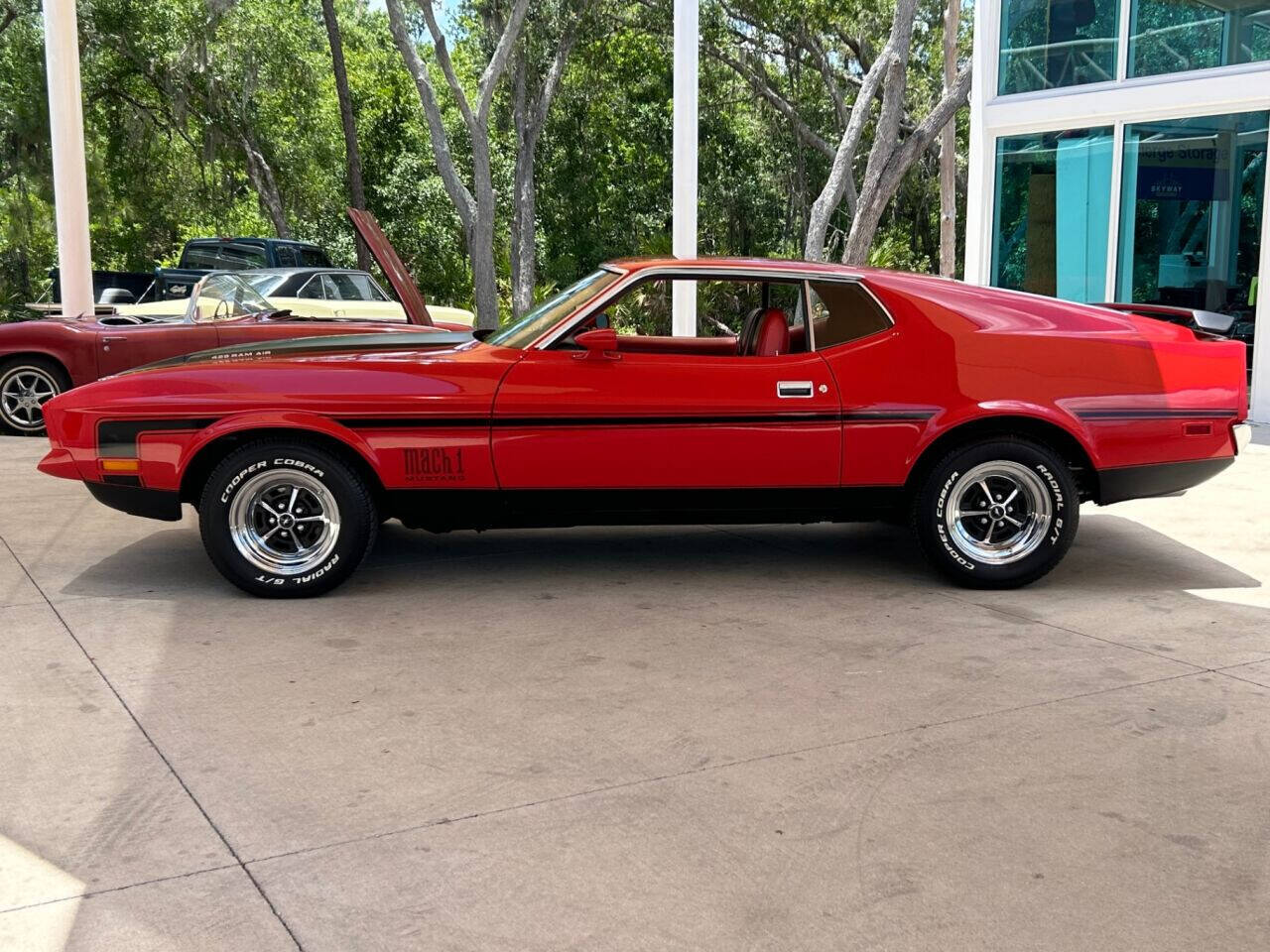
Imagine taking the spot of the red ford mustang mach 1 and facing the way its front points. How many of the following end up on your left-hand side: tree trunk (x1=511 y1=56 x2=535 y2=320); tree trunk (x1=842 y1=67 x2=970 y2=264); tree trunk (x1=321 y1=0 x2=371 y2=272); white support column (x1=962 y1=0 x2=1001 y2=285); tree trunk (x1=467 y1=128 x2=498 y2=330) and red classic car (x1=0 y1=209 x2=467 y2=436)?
0

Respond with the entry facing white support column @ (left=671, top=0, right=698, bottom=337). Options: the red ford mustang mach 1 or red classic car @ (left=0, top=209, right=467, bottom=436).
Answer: the red classic car

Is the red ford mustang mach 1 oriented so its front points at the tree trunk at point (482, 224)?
no

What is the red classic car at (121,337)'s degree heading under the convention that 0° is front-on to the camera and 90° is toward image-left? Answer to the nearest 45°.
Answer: approximately 270°

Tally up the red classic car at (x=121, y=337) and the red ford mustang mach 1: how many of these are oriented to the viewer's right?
1

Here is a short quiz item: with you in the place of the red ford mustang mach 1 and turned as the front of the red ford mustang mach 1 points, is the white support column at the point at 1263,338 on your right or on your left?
on your right

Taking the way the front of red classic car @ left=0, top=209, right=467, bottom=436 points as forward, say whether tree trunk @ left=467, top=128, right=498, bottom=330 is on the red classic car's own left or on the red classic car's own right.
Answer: on the red classic car's own left

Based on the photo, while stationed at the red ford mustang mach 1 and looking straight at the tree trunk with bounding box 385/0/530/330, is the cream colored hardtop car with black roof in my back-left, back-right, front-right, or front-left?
front-left

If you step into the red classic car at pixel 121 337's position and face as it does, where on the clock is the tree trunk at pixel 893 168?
The tree trunk is roughly at 11 o'clock from the red classic car.

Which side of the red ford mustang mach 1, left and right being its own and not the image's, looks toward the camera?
left

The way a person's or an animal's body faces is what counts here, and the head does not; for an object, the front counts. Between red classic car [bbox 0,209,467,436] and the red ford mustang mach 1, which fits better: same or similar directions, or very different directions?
very different directions

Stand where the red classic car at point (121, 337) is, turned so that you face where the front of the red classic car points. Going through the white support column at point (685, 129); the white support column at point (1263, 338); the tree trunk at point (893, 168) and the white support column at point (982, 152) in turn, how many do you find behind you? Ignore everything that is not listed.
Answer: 0

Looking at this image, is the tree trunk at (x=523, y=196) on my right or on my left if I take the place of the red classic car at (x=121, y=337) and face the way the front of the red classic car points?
on my left

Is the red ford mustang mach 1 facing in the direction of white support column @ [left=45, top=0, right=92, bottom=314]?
no

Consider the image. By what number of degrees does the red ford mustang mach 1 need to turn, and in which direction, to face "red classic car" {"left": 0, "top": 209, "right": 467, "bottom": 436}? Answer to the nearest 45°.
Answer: approximately 45° to its right

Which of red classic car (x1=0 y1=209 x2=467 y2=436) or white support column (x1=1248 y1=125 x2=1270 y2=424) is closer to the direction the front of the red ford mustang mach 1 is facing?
the red classic car

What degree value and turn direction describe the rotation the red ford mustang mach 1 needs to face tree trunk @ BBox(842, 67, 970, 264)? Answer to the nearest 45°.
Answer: approximately 90° to its right

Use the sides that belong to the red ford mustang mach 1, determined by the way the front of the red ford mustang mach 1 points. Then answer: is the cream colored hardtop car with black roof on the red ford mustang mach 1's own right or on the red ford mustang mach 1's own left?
on the red ford mustang mach 1's own right

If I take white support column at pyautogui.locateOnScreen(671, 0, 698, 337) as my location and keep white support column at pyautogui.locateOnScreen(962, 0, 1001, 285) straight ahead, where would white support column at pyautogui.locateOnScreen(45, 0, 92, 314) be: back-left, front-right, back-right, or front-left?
back-right
